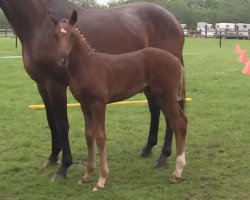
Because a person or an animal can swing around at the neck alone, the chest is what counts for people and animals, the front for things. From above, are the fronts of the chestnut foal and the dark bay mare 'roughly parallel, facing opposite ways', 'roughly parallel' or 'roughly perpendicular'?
roughly parallel

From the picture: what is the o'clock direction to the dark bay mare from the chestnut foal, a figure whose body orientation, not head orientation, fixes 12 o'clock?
The dark bay mare is roughly at 3 o'clock from the chestnut foal.

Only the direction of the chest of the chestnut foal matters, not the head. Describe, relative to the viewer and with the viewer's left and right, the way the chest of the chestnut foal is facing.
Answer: facing the viewer and to the left of the viewer

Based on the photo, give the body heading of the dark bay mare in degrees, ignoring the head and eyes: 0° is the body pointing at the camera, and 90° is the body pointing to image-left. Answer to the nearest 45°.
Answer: approximately 45°

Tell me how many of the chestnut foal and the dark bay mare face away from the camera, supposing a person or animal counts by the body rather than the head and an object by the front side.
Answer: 0

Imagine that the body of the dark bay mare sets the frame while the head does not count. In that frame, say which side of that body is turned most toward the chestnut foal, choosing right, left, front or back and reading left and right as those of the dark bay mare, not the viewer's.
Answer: left
